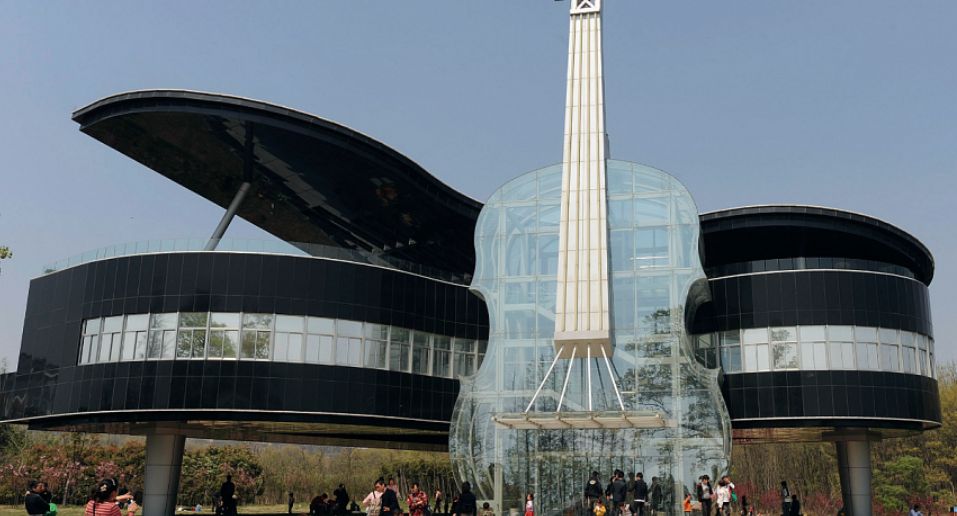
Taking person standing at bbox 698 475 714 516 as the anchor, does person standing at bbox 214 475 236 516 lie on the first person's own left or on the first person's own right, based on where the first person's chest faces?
on the first person's own right

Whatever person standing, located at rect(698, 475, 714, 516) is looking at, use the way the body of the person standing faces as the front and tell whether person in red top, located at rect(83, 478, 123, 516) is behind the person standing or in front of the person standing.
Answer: in front

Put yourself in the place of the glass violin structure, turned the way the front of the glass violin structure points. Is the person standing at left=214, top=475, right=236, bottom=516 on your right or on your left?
on your right

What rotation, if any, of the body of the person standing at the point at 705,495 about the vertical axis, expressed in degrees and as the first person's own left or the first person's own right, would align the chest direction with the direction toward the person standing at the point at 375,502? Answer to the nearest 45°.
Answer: approximately 45° to the first person's own right

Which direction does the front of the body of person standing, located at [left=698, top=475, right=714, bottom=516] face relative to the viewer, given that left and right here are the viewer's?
facing the viewer

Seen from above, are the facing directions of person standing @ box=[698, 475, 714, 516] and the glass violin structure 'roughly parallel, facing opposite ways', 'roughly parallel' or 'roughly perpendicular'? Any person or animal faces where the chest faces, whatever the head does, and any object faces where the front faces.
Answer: roughly parallel

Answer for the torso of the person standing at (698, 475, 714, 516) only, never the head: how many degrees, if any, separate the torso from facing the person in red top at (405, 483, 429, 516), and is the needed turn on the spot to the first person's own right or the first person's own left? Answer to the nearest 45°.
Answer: approximately 45° to the first person's own right

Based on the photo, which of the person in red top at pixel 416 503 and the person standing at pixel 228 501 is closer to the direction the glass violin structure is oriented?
the person in red top
